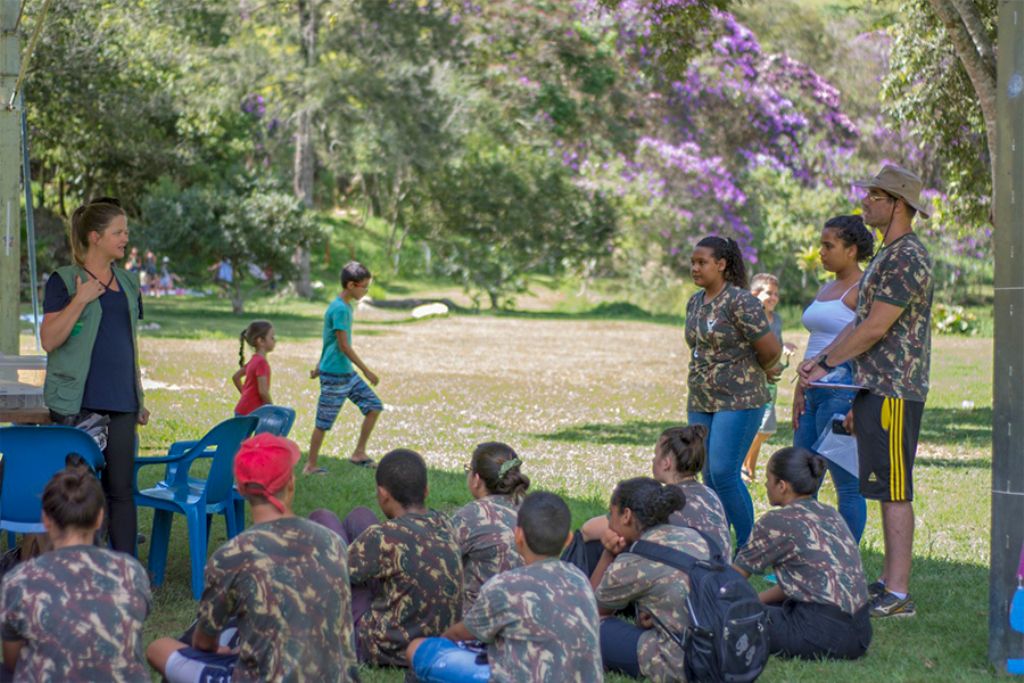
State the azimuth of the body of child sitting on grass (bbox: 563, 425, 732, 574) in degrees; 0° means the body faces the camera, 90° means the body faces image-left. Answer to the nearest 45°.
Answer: approximately 90°

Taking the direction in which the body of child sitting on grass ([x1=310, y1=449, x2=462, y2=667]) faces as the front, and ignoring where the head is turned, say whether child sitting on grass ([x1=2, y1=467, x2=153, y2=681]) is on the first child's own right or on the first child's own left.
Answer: on the first child's own left

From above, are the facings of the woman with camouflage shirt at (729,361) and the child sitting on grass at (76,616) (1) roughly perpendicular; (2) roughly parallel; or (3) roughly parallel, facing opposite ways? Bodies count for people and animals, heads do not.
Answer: roughly perpendicular

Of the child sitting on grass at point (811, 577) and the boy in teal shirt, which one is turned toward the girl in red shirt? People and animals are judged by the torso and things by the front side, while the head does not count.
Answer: the child sitting on grass

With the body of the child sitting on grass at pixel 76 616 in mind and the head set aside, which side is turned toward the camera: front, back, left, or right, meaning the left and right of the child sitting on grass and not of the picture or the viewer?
back

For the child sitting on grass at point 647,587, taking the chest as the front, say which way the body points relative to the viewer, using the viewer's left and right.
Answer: facing to the left of the viewer

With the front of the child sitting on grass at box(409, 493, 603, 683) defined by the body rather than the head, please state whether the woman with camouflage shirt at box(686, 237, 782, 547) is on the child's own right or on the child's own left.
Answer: on the child's own right

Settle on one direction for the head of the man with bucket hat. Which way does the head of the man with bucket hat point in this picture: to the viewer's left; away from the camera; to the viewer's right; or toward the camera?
to the viewer's left

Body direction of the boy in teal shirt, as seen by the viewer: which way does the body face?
to the viewer's right

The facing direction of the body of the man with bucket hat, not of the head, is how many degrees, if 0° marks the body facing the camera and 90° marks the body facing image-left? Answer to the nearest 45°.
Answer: approximately 90°

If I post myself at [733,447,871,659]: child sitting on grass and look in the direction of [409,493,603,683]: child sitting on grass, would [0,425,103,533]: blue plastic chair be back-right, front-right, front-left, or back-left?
front-right

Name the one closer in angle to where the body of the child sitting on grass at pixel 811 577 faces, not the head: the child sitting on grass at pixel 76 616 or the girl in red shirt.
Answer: the girl in red shirt

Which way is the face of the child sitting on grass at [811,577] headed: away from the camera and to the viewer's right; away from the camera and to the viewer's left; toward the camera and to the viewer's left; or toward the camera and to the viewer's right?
away from the camera and to the viewer's left

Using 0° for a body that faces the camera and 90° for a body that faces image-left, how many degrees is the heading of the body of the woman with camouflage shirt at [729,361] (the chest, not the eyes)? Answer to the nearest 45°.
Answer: approximately 45°

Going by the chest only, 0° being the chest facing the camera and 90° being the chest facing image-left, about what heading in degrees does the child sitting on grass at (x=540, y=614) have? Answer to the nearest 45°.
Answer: approximately 135°

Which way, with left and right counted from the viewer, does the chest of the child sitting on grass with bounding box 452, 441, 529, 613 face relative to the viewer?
facing away from the viewer and to the left of the viewer
